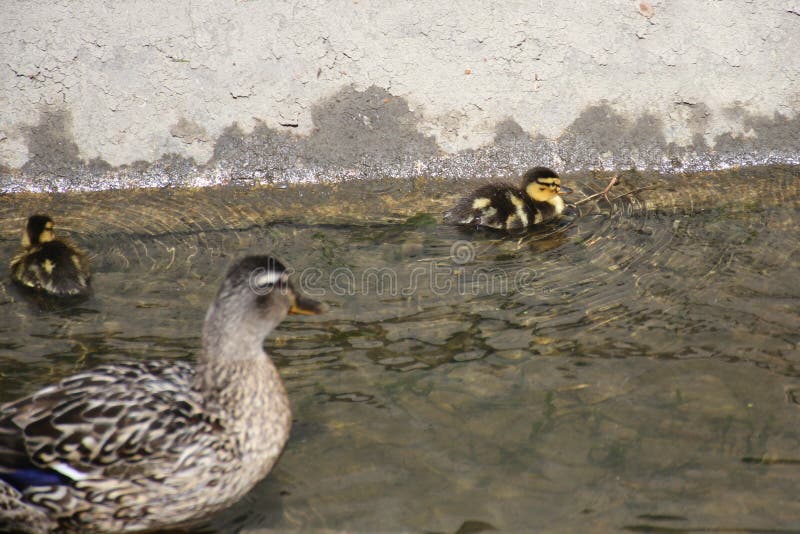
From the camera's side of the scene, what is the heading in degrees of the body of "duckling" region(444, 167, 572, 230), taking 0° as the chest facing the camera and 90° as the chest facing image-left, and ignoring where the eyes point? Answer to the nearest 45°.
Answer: approximately 270°
